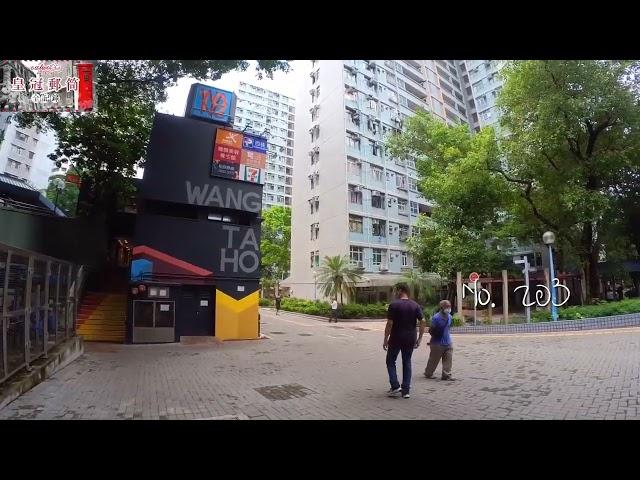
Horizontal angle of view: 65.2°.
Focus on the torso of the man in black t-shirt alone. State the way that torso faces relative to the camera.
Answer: away from the camera

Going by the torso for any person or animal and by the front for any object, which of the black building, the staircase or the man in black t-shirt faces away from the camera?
the man in black t-shirt

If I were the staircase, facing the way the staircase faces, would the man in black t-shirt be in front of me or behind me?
in front

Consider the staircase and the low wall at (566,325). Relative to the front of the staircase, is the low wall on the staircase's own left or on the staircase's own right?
on the staircase's own left

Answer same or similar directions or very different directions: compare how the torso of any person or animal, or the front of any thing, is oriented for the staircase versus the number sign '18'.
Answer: same or similar directions

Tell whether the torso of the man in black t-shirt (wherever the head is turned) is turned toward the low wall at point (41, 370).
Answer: no

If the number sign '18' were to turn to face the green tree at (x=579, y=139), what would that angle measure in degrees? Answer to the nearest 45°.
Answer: approximately 90° to its left

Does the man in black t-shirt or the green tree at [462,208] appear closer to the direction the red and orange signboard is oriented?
the man in black t-shirt

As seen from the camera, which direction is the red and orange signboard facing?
toward the camera

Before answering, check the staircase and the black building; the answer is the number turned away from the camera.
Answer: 0

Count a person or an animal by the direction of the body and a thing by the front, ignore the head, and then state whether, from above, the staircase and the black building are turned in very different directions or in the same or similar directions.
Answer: same or similar directions

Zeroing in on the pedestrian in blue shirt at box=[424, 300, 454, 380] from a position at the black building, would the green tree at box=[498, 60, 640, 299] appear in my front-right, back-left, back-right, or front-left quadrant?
front-left

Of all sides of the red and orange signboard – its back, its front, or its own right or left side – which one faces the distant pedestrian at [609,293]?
left

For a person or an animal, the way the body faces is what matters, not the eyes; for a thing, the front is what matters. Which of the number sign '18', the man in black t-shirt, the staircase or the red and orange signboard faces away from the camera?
the man in black t-shirt

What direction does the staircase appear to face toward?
toward the camera
